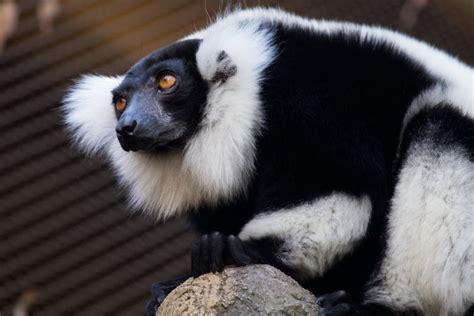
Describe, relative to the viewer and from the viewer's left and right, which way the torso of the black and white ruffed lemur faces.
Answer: facing to the left of the viewer
